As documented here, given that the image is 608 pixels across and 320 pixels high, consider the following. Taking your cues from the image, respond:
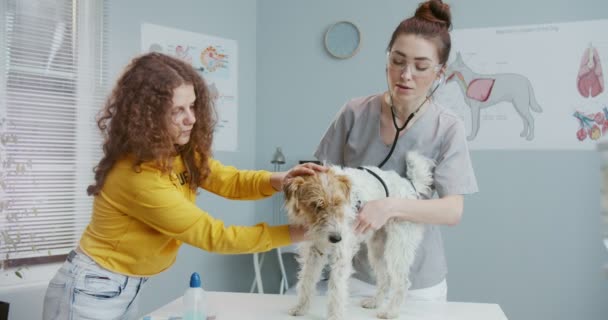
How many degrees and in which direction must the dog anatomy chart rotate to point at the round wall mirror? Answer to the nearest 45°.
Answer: approximately 90° to its right

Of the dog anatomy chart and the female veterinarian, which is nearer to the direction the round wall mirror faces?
the female veterinarian

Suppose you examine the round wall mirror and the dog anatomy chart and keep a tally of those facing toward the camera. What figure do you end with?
2

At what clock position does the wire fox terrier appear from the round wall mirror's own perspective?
The wire fox terrier is roughly at 12 o'clock from the round wall mirror.

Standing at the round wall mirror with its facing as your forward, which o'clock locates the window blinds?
The window blinds is roughly at 2 o'clock from the round wall mirror.

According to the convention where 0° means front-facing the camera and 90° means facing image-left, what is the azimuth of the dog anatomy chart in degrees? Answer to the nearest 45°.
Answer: approximately 0°

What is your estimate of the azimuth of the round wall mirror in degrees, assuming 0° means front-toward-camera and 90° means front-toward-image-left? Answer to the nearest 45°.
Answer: approximately 0°

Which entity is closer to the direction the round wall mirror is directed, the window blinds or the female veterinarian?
the female veterinarian

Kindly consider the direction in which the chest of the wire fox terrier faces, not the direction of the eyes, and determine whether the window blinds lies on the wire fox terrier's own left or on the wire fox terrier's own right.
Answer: on the wire fox terrier's own right

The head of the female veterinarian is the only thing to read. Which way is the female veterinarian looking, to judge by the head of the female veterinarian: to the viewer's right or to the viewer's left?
to the viewer's left
